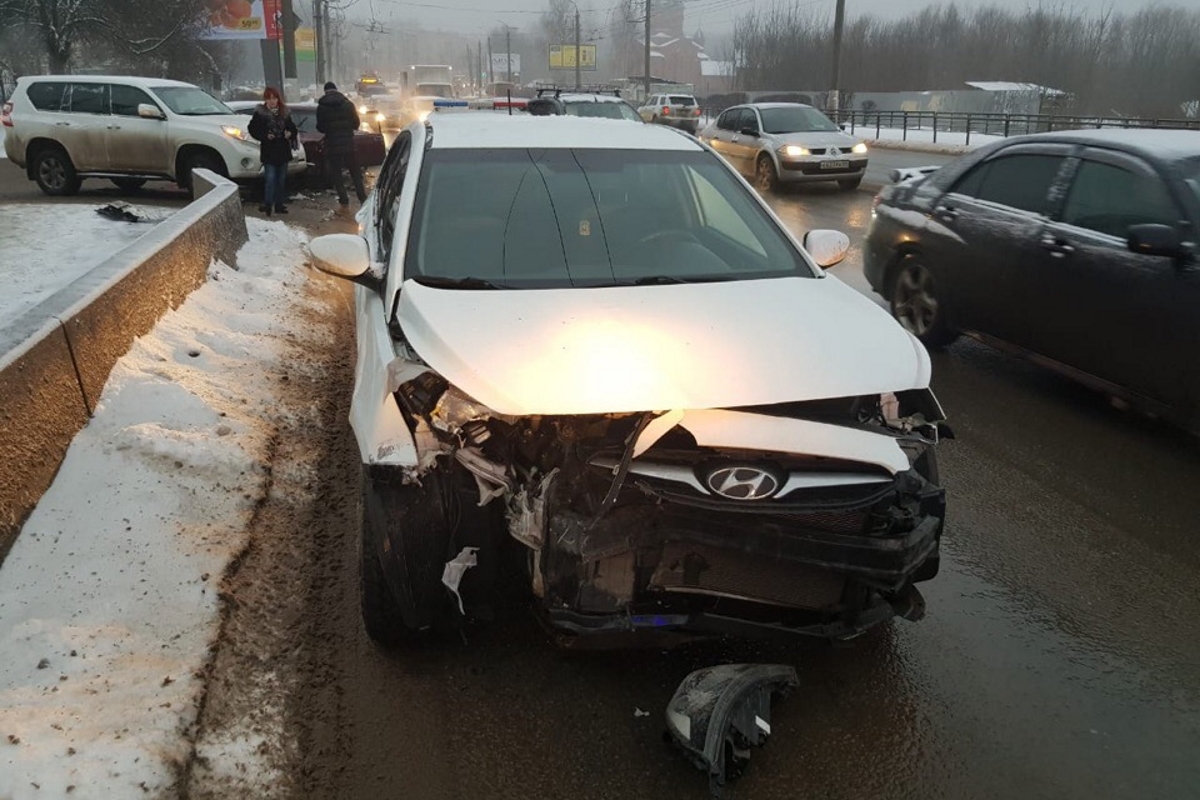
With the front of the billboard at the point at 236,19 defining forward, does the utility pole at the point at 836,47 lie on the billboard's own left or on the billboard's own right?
on the billboard's own left

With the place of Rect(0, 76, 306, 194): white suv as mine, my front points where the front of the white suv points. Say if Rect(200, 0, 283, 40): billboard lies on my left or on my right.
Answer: on my left

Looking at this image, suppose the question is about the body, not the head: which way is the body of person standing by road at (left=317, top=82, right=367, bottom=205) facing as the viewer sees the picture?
away from the camera

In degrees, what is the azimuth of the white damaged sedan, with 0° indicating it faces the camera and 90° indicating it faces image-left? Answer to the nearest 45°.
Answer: approximately 0°

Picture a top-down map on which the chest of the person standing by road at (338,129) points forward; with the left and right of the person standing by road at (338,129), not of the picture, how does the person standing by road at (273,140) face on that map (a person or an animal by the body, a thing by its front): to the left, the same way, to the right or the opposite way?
the opposite way

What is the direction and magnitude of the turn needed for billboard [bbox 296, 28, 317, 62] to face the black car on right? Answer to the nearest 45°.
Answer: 0° — it already faces it

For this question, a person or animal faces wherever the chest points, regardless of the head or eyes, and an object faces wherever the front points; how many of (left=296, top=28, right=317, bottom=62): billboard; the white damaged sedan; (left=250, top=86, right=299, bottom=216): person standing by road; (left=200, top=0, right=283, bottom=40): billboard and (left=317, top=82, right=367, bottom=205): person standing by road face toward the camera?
4

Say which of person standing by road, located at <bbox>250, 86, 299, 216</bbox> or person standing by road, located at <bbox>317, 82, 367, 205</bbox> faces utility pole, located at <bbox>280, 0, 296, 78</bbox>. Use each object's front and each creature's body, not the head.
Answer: person standing by road, located at <bbox>317, 82, 367, 205</bbox>

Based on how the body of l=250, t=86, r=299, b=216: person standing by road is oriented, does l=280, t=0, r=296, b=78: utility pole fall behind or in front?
behind

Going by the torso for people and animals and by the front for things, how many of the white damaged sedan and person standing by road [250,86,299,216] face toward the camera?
2

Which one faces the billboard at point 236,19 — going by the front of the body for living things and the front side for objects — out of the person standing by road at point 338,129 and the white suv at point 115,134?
the person standing by road

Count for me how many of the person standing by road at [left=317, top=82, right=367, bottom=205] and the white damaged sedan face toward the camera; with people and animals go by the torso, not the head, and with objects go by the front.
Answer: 1

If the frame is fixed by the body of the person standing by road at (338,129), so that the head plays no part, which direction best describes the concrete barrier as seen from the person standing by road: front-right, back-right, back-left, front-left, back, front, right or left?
back

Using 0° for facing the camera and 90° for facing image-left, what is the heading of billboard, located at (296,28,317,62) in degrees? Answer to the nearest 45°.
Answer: approximately 0°
